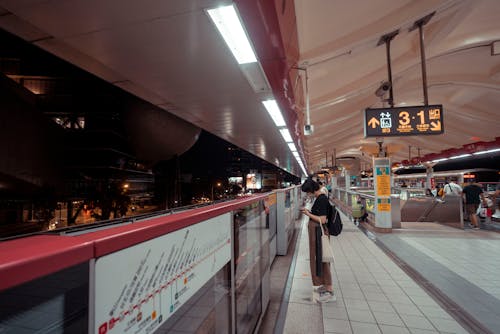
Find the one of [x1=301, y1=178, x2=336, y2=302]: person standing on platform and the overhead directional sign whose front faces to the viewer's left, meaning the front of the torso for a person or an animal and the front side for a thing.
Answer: the person standing on platform

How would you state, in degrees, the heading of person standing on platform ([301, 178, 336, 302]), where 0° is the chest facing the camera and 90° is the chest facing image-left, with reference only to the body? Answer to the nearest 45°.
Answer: approximately 90°

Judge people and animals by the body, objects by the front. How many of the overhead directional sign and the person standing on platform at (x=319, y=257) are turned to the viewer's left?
1

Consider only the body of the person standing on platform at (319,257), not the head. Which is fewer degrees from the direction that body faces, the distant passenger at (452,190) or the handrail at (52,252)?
the handrail

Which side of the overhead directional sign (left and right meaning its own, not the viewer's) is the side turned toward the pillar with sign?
back

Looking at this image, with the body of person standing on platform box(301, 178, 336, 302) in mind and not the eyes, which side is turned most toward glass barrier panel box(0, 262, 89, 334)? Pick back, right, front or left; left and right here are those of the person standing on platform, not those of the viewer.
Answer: left

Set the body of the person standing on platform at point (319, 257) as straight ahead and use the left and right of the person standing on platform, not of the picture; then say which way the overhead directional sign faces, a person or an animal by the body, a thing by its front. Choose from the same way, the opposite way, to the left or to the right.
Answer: to the left

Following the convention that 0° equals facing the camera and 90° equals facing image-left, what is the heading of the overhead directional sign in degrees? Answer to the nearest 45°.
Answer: approximately 0°

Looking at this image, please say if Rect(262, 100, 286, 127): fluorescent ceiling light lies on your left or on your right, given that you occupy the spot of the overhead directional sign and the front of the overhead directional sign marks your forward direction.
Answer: on your right

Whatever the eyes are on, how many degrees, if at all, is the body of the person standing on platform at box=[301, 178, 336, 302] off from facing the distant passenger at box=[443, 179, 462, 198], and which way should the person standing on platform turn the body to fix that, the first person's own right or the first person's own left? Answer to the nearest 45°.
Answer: approximately 135° to the first person's own right
